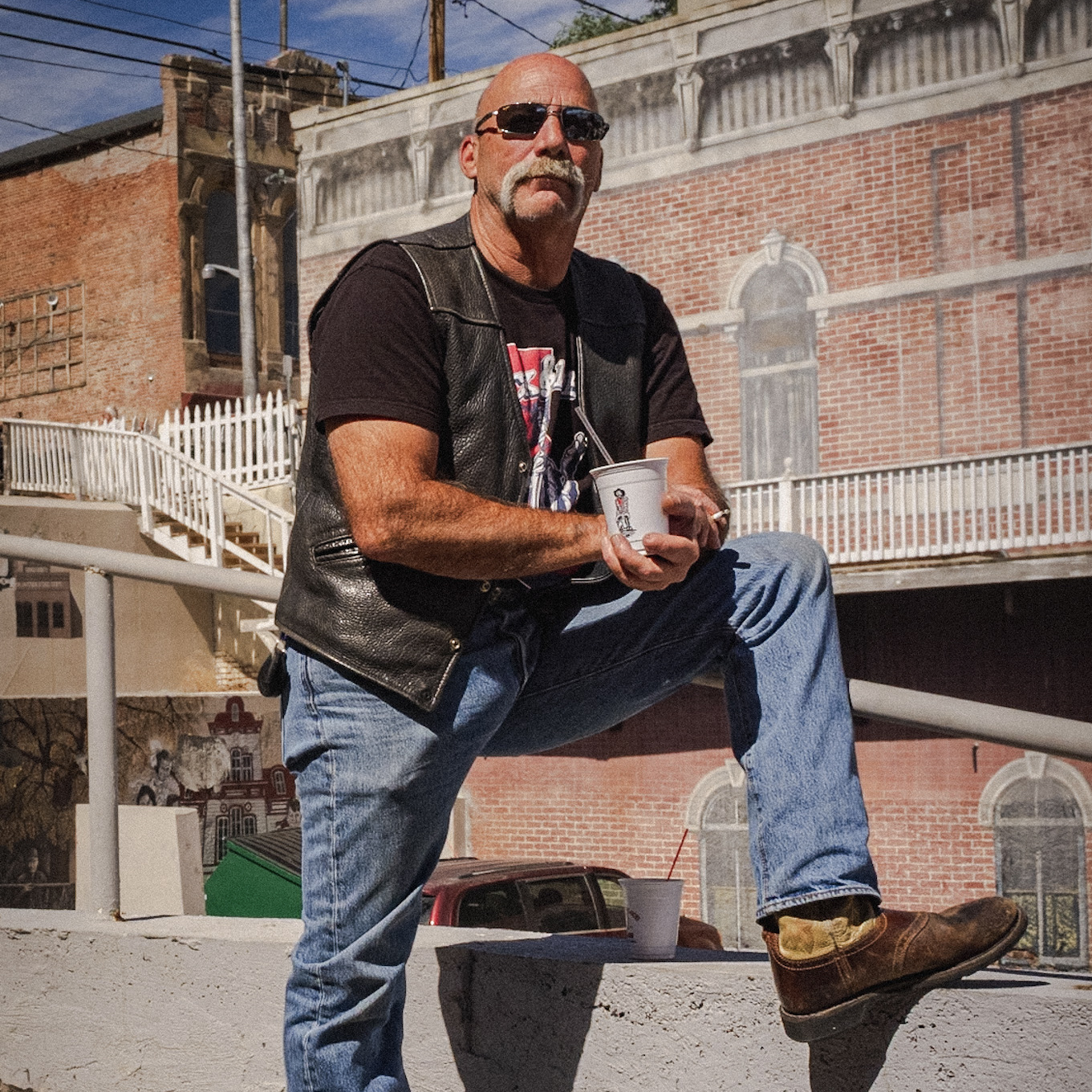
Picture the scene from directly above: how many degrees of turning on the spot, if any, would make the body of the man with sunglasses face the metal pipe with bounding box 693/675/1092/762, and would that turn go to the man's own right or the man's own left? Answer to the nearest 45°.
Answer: approximately 45° to the man's own left

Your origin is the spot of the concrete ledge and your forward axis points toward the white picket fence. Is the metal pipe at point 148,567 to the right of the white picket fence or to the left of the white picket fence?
left

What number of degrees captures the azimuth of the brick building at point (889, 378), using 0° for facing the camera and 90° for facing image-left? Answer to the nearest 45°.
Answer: approximately 45°

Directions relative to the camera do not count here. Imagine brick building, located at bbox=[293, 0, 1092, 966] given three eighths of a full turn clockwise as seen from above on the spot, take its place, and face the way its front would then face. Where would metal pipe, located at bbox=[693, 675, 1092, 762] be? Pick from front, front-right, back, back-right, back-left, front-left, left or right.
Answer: back

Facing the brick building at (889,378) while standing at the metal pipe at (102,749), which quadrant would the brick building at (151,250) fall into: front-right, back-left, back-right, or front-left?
front-left

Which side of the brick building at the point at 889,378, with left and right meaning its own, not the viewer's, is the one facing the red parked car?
front

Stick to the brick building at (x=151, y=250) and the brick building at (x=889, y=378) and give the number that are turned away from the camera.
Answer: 0

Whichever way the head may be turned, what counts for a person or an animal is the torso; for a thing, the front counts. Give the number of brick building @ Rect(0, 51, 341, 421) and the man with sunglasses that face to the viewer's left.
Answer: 0

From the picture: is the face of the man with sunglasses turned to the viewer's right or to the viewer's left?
to the viewer's right

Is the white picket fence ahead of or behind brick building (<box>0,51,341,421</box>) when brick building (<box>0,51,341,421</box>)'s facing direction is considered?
ahead

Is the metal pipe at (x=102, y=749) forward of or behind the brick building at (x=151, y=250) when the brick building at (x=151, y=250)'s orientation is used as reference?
forward

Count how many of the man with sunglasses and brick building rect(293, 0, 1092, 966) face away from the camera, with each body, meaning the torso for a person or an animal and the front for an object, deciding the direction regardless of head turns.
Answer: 0
